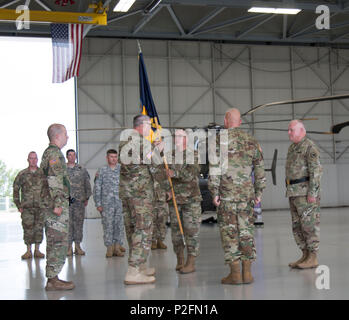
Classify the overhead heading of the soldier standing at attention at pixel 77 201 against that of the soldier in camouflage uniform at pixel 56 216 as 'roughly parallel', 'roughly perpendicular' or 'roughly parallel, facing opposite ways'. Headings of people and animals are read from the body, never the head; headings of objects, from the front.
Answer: roughly perpendicular

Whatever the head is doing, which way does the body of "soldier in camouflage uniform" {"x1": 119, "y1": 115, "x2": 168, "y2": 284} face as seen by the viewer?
to the viewer's right

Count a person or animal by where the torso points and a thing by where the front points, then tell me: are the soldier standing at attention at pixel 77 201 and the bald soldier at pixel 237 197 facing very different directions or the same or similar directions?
very different directions

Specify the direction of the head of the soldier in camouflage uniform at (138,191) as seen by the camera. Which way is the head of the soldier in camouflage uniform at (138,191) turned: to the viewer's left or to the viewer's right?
to the viewer's right

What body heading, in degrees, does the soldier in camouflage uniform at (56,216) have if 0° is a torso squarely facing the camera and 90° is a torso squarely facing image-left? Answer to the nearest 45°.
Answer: approximately 270°
